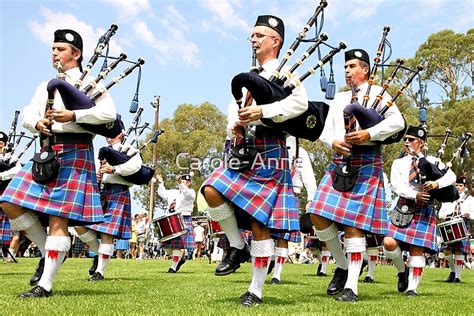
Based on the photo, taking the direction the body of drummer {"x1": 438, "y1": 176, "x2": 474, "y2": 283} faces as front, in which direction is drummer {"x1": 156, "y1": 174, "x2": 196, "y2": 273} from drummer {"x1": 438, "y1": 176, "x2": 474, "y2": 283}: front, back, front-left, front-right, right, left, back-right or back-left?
front-right

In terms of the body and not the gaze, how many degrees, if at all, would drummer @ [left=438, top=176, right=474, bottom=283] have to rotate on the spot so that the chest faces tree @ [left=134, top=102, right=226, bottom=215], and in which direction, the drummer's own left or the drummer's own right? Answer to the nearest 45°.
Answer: approximately 90° to the drummer's own right

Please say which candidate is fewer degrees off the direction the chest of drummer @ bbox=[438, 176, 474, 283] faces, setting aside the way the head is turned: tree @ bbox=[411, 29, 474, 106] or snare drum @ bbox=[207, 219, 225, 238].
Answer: the snare drum

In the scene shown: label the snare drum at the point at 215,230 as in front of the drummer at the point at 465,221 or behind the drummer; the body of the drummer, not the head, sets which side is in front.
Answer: in front

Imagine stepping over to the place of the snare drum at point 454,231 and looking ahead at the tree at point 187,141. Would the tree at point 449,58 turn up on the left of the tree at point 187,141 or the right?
right
